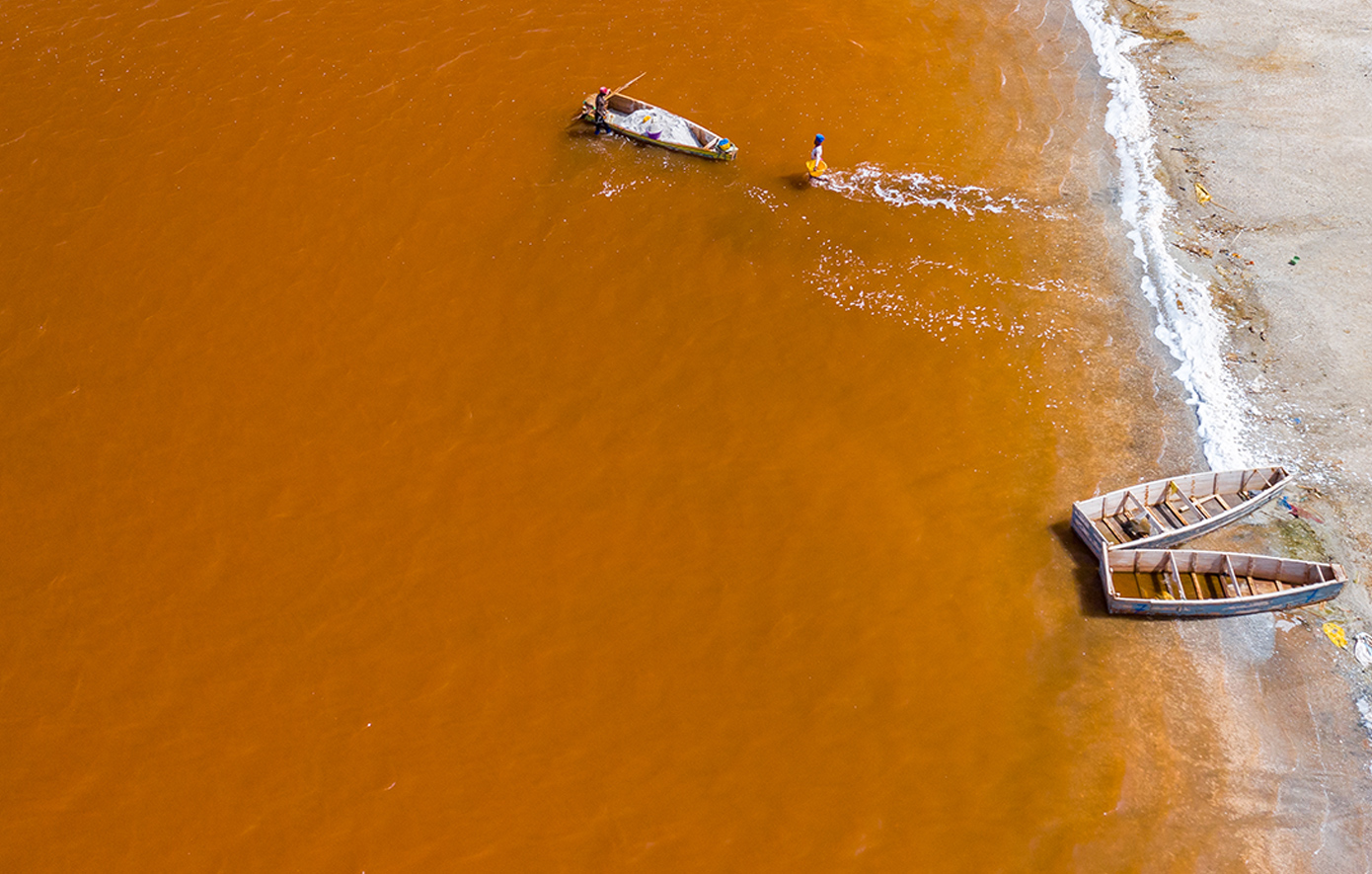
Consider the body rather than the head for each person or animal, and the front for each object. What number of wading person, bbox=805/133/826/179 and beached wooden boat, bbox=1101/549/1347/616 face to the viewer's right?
1

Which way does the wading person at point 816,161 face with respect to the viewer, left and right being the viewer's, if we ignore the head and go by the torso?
facing to the left of the viewer

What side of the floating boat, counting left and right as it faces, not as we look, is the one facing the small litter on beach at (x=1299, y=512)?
front

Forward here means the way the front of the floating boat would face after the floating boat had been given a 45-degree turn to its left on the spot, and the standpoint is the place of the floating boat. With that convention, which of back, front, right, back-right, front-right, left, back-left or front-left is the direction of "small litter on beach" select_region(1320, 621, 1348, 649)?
front-right

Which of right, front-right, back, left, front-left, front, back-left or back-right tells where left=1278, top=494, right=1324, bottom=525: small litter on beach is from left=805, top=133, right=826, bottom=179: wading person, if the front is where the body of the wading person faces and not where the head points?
back-left

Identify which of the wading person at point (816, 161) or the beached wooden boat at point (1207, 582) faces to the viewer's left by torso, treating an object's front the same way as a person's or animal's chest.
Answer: the wading person

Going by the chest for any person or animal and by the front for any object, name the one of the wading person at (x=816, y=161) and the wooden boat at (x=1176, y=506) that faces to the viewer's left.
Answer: the wading person

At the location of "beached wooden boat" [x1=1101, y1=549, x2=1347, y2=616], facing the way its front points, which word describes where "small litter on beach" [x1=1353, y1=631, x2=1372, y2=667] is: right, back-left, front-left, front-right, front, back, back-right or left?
front

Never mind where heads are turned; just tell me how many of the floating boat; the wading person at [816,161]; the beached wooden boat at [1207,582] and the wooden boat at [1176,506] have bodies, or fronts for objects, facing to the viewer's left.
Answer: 1

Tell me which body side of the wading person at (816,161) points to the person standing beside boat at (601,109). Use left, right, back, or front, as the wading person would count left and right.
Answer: front

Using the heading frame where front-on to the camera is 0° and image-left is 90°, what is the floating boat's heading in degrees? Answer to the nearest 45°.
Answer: approximately 315°

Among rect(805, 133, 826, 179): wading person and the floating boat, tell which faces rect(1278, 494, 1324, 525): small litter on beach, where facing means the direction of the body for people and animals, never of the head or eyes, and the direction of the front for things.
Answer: the floating boat

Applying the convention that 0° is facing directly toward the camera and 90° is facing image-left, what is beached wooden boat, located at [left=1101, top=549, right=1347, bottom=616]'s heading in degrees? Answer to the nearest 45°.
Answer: approximately 270°
